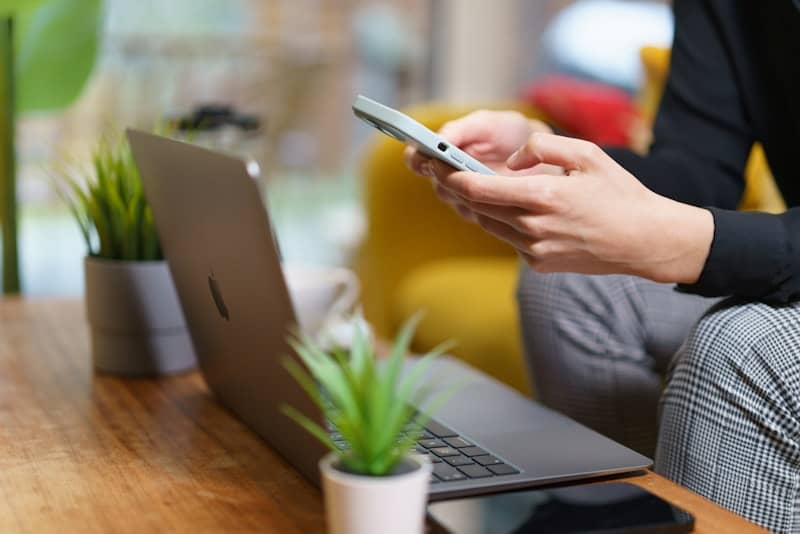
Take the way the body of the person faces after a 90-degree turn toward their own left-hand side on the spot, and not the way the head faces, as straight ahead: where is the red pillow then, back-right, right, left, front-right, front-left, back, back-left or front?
back-left

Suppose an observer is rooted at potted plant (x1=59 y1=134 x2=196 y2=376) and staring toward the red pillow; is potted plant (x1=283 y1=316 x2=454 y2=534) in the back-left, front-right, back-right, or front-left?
back-right

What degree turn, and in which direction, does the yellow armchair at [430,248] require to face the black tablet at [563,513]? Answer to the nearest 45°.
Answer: approximately 45° to its left

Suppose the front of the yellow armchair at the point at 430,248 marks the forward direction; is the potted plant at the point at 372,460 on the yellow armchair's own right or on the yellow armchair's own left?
on the yellow armchair's own left

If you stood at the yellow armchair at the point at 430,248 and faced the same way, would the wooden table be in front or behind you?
in front

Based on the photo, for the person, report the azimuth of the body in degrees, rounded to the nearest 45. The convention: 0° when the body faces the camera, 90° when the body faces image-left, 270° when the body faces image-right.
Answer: approximately 45°

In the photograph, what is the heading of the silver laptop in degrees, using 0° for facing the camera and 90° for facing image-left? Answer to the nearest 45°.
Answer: approximately 225°

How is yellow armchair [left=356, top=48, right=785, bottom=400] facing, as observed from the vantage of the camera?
facing the viewer and to the left of the viewer
